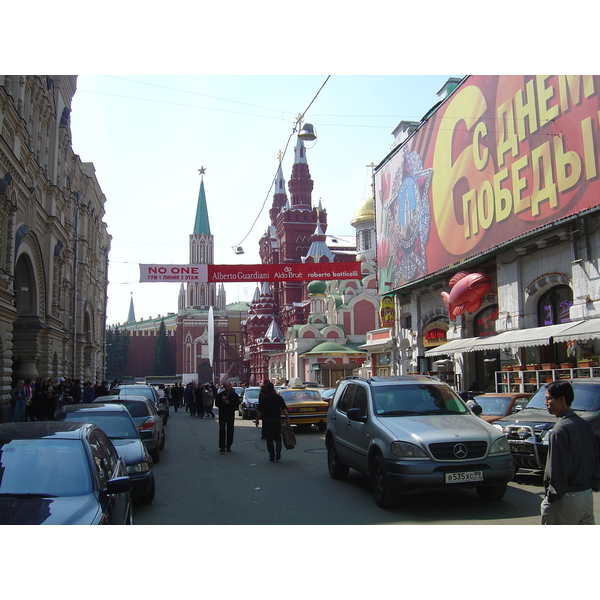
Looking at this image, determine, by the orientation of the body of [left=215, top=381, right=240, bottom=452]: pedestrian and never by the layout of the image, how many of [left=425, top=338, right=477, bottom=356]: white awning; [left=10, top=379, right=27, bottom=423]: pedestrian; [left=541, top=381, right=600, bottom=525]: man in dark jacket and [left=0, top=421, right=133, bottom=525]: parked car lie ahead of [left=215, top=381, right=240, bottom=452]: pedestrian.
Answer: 2

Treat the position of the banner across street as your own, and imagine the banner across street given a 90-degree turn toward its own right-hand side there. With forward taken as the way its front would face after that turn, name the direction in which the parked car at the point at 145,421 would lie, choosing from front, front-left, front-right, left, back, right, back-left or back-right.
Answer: left

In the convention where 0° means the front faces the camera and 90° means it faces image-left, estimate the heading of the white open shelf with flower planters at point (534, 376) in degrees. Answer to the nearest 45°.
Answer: approximately 45°

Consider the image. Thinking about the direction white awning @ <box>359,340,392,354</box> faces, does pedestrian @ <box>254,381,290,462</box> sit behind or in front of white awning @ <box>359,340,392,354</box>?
in front

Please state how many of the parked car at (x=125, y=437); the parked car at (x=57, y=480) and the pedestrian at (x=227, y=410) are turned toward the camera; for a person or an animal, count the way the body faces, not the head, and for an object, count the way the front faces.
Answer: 3

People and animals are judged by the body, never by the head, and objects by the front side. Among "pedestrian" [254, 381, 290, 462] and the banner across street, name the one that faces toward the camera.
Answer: the banner across street

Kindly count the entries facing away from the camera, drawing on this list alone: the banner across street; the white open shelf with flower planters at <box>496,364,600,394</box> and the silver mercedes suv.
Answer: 0

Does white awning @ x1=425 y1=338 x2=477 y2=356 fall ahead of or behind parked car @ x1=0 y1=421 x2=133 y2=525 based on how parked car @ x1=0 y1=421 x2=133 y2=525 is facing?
behind

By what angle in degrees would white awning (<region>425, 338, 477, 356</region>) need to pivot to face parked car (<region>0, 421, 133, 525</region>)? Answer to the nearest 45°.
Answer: approximately 45° to its left

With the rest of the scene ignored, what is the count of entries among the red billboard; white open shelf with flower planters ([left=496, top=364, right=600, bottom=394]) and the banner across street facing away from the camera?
0

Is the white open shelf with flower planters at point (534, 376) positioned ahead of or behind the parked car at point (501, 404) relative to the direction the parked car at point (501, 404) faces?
behind

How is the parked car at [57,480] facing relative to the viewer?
toward the camera

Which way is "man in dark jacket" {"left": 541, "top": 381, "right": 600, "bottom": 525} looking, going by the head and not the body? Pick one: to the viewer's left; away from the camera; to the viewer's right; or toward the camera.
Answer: to the viewer's left

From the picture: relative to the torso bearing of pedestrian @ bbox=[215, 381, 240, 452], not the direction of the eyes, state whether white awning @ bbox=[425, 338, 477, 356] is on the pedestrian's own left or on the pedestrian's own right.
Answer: on the pedestrian's own left

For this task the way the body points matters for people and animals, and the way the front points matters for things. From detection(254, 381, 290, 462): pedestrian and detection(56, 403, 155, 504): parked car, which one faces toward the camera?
the parked car

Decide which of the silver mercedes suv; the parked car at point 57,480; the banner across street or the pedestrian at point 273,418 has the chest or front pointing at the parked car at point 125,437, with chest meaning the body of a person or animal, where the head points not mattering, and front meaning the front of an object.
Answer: the banner across street

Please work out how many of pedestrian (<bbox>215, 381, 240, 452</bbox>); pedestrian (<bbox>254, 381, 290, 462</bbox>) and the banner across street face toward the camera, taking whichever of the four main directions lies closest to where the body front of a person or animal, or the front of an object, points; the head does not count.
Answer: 2

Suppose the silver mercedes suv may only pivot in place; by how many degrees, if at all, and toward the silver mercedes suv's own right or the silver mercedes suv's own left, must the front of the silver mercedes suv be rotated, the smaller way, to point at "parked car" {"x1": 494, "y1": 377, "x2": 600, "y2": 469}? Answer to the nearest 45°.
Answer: approximately 90° to the silver mercedes suv's own left

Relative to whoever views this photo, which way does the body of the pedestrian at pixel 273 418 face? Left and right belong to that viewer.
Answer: facing away from the viewer

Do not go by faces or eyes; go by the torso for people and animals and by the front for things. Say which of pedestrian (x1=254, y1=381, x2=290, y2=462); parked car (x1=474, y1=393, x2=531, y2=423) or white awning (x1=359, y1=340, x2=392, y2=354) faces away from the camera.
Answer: the pedestrian

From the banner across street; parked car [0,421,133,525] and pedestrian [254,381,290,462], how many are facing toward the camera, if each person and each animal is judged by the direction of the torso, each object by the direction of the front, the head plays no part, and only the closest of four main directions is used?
2

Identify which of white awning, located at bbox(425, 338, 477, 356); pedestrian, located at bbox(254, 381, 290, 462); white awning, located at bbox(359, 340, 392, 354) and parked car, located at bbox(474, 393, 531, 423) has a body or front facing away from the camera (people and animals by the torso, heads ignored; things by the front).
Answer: the pedestrian
